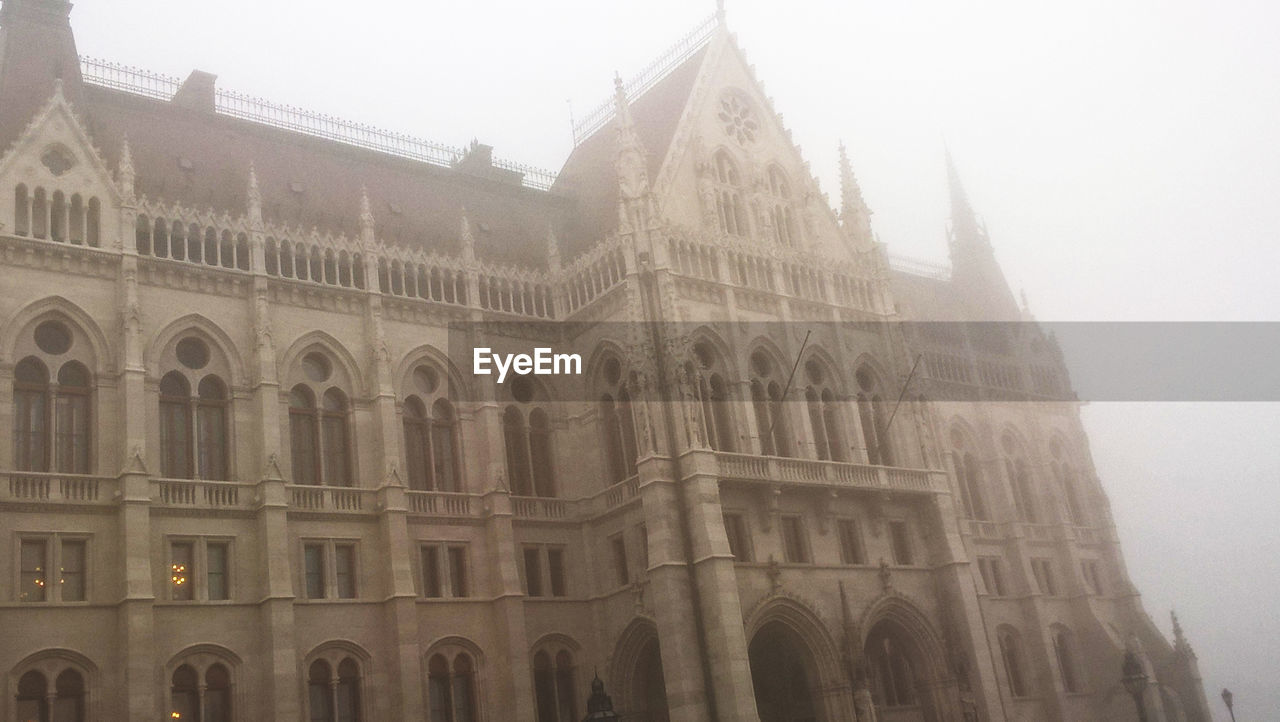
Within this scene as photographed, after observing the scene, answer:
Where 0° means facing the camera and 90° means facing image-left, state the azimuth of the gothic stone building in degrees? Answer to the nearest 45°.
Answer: approximately 315°
